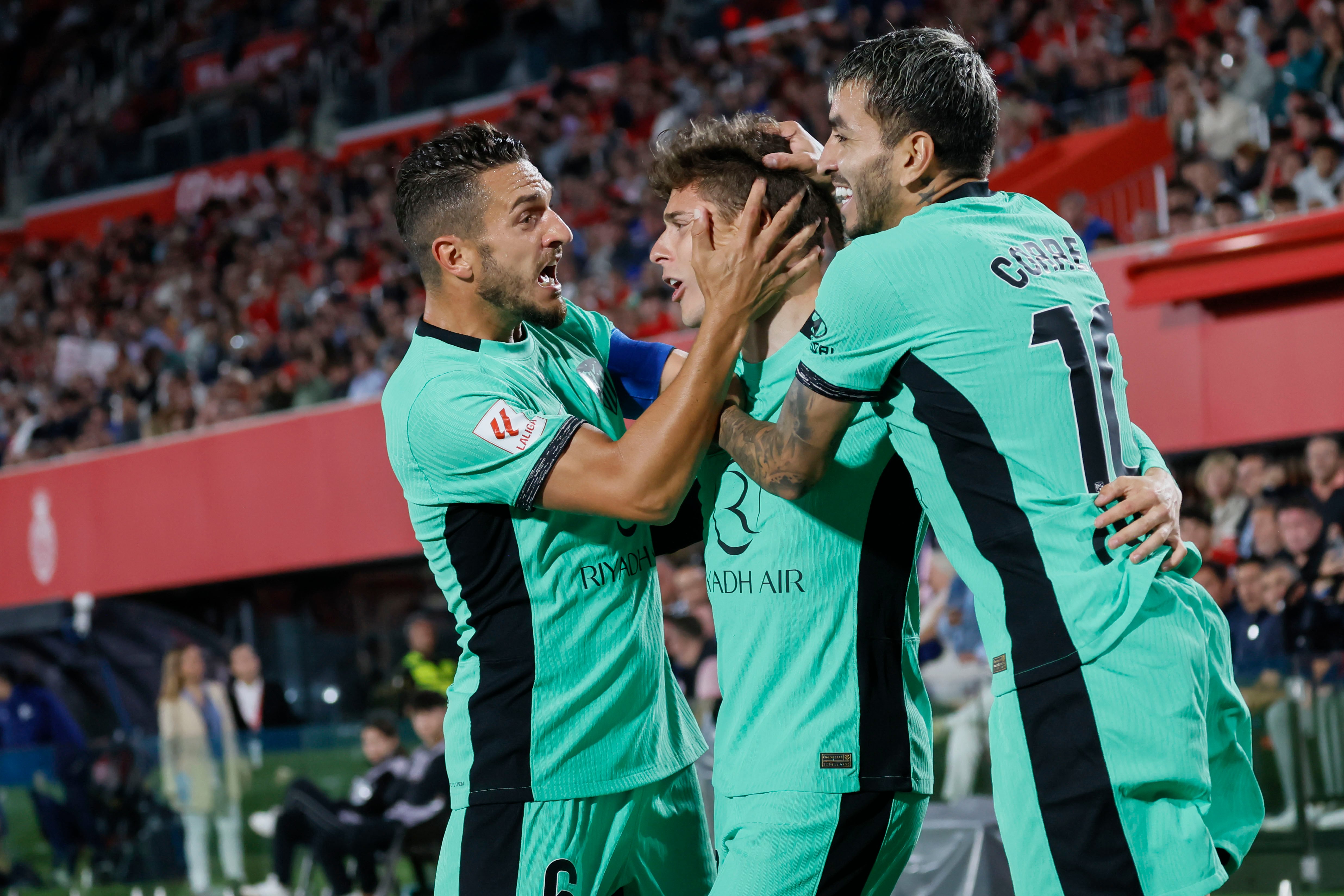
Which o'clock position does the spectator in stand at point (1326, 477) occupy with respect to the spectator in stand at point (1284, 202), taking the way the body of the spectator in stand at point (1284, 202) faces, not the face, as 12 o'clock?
the spectator in stand at point (1326, 477) is roughly at 12 o'clock from the spectator in stand at point (1284, 202).

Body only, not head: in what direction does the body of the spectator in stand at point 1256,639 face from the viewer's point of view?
toward the camera

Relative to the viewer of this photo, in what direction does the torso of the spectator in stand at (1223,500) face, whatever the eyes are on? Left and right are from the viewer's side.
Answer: facing the viewer and to the left of the viewer

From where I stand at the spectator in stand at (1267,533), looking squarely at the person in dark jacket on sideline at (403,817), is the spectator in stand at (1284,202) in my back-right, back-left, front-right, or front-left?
back-right

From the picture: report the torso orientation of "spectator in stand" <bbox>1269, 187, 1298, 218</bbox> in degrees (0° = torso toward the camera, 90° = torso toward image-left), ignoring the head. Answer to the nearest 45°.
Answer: approximately 0°
